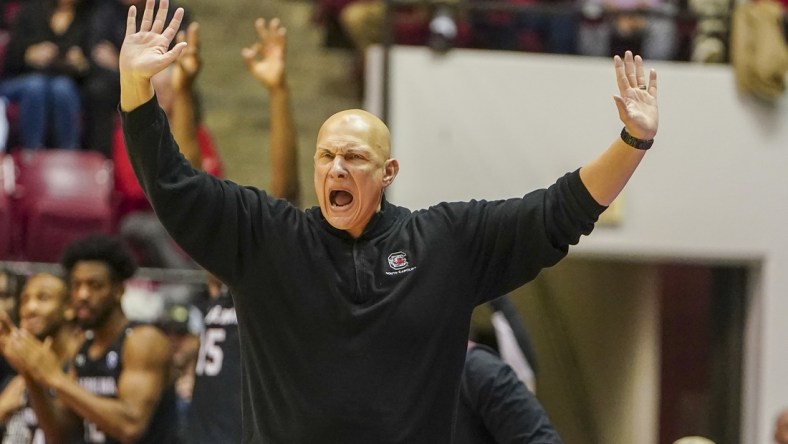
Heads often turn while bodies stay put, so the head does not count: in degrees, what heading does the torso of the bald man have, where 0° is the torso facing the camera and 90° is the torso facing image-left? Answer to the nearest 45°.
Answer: approximately 0°

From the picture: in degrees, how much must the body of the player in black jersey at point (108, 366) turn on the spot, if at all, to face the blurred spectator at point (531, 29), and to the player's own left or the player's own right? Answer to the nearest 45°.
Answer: approximately 180°

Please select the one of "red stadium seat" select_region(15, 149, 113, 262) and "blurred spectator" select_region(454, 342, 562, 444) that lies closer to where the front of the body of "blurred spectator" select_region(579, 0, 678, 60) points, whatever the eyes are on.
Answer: the blurred spectator

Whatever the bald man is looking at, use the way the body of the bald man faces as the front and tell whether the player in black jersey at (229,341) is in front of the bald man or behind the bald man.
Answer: behind

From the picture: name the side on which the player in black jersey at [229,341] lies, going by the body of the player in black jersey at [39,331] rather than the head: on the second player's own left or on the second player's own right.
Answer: on the second player's own left
